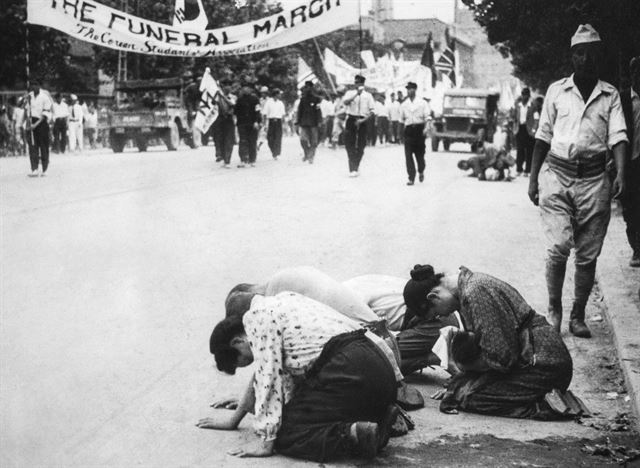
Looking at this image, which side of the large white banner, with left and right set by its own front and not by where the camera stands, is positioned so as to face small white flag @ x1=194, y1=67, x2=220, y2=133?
back

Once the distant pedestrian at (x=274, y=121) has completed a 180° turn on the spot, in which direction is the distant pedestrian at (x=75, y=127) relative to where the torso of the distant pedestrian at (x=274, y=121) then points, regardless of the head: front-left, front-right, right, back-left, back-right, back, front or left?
front-left

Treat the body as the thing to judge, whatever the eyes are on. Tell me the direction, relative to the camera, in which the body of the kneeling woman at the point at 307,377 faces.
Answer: to the viewer's left

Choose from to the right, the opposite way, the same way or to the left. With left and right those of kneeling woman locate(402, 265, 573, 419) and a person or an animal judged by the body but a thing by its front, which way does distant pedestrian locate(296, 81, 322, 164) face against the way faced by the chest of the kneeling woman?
to the left

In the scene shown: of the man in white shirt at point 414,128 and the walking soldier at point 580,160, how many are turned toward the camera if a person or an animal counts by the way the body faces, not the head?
2

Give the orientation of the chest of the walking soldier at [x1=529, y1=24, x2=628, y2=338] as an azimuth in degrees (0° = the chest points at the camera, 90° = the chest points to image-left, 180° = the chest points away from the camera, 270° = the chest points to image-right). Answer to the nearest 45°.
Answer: approximately 0°

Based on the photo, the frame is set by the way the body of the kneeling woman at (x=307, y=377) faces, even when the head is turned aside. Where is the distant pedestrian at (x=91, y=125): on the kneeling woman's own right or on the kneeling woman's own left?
on the kneeling woman's own right

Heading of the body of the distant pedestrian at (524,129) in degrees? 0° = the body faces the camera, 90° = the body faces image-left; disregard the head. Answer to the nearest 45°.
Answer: approximately 0°

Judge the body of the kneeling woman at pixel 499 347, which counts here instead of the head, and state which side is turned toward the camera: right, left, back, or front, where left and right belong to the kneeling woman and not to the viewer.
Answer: left

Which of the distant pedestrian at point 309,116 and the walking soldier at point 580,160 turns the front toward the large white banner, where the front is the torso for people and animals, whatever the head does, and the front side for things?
the distant pedestrian
